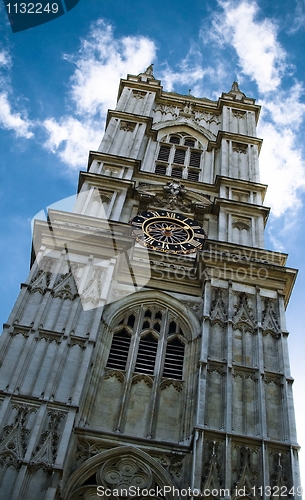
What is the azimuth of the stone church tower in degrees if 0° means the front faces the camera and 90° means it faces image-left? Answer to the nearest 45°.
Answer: approximately 0°
